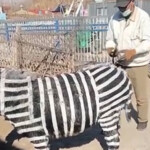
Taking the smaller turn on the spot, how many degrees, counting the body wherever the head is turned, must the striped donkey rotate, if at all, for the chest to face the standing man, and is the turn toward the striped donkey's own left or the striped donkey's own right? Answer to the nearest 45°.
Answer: approximately 135° to the striped donkey's own right

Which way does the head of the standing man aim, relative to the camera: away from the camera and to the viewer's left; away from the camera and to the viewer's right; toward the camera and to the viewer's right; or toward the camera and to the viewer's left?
toward the camera and to the viewer's left

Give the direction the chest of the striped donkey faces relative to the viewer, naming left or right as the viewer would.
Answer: facing to the left of the viewer

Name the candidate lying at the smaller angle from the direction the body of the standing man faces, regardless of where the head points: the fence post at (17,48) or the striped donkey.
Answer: the striped donkey

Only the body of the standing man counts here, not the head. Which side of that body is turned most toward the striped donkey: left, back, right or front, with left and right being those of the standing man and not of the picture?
front

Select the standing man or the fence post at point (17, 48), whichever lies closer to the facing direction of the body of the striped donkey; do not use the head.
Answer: the fence post

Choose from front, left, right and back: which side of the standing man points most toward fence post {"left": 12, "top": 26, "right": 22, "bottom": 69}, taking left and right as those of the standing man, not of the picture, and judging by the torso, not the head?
right

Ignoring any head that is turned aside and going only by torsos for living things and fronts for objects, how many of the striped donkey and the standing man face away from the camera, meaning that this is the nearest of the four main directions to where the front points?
0

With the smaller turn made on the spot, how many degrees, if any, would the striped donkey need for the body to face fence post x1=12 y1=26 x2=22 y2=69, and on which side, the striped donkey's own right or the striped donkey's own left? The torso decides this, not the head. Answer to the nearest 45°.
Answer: approximately 90° to the striped donkey's own right

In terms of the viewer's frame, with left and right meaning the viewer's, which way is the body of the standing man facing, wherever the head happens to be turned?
facing the viewer and to the left of the viewer
